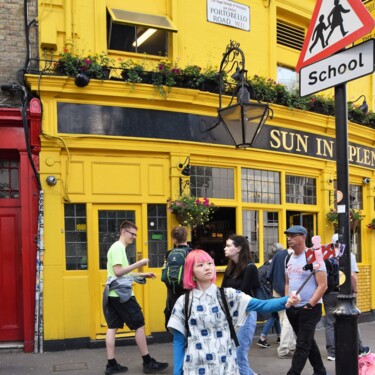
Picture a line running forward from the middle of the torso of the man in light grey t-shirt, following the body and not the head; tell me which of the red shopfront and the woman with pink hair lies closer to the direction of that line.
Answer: the woman with pink hair

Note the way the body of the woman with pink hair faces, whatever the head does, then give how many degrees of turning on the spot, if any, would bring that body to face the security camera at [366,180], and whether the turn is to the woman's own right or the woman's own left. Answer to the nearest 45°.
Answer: approximately 180°

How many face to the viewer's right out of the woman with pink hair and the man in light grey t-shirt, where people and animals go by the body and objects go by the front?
0

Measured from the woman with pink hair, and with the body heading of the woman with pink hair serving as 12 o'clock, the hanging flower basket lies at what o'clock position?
The hanging flower basket is roughly at 6 o'clock from the woman with pink hair.

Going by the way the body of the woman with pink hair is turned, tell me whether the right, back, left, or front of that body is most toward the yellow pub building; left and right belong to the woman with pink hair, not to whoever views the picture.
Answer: back

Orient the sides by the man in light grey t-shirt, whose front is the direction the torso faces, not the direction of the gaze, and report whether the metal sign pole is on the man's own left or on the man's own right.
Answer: on the man's own left

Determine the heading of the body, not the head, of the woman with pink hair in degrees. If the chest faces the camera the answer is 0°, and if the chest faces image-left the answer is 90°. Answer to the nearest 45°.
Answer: approximately 0°

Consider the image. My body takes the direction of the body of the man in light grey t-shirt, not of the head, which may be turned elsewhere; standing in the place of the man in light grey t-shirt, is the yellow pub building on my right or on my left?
on my right
